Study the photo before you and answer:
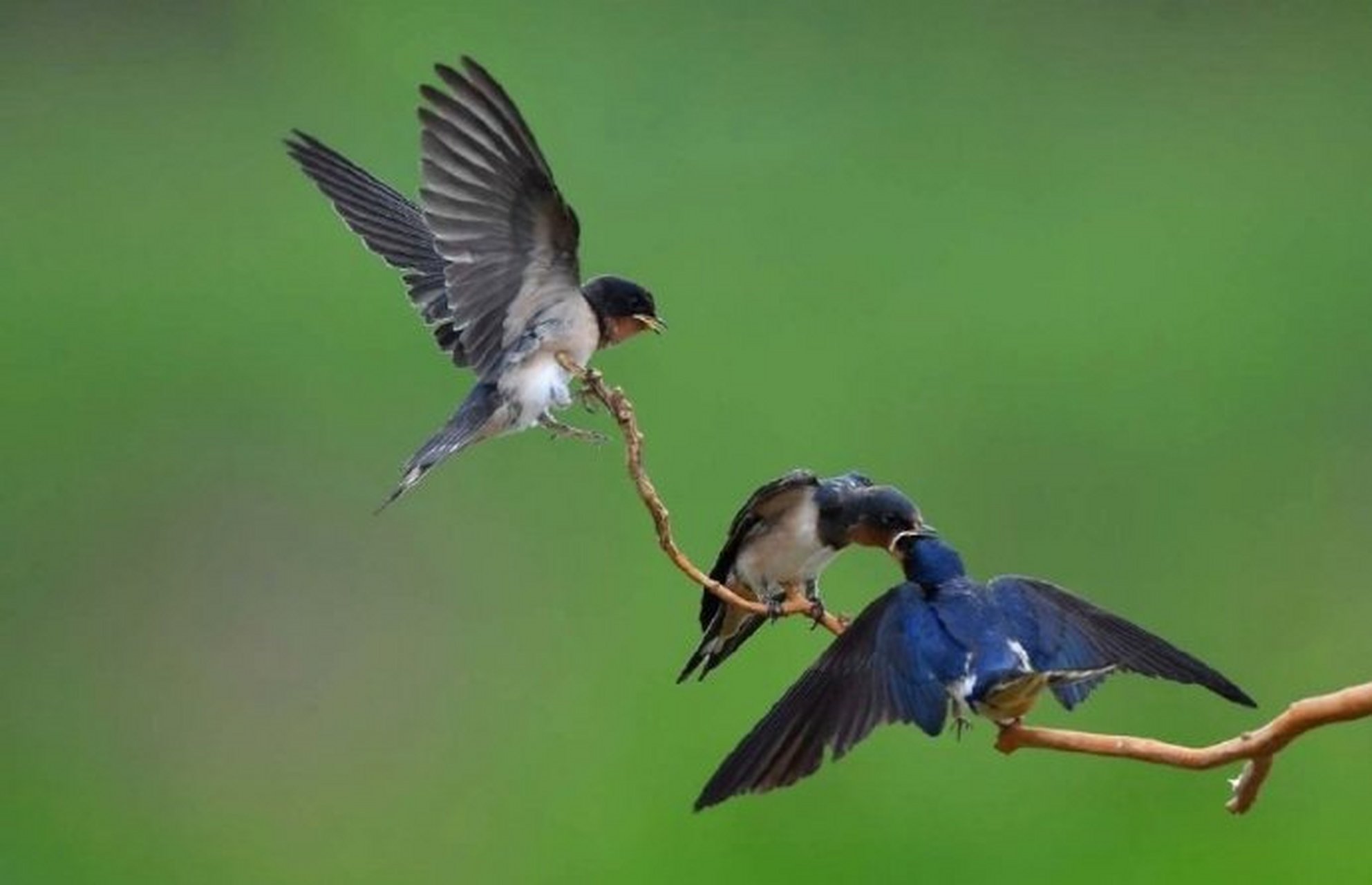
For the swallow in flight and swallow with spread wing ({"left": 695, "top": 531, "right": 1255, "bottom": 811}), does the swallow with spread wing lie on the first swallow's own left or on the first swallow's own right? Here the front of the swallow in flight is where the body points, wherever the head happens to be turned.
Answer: on the first swallow's own right

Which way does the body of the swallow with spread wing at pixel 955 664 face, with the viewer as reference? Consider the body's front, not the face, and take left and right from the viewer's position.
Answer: facing away from the viewer and to the left of the viewer

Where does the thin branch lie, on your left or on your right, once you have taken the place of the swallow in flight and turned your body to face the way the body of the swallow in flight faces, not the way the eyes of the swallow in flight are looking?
on your right

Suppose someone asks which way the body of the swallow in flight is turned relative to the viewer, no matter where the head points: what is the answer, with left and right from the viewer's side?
facing to the right of the viewer

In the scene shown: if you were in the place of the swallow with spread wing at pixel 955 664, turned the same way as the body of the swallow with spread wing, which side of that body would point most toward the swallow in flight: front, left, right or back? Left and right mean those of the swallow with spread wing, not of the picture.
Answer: left

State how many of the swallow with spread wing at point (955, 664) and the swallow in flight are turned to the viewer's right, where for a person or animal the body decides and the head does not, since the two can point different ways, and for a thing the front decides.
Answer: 1
